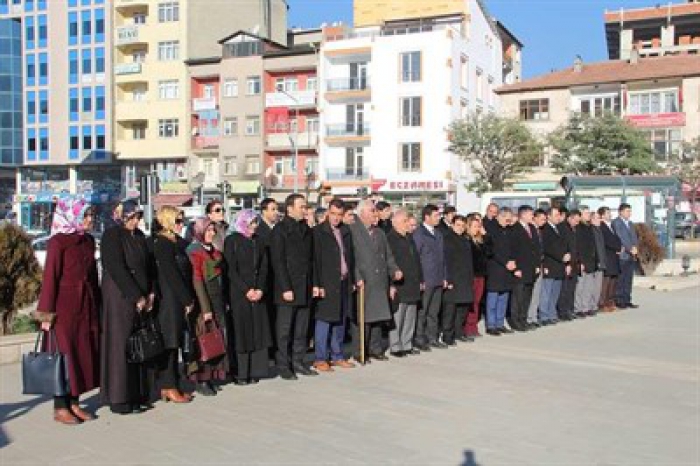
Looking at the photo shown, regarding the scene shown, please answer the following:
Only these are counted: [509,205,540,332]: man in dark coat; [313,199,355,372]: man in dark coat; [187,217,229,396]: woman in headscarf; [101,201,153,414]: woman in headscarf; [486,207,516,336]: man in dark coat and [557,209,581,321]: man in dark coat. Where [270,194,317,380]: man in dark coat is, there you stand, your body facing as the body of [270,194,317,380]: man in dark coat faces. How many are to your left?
4

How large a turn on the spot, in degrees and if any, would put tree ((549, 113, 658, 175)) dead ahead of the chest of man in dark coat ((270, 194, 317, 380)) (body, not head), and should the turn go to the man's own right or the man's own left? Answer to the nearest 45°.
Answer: approximately 90° to the man's own left

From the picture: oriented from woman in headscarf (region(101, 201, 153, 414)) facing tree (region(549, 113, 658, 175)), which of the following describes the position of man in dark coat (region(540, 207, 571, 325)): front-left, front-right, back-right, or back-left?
front-right

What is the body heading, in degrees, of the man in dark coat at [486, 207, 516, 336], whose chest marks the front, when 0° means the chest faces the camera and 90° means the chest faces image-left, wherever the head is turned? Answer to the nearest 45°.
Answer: approximately 315°

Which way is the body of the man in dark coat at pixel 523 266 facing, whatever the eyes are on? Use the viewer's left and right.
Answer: facing the viewer and to the right of the viewer

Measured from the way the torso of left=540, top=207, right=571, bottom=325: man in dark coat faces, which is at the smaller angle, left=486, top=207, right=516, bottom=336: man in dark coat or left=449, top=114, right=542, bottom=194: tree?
the man in dark coat

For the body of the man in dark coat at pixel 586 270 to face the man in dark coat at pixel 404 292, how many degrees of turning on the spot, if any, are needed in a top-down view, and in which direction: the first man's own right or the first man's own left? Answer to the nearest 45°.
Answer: approximately 90° to the first man's own right

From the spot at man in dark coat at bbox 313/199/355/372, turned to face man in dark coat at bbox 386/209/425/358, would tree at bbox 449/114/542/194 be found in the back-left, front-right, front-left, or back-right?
front-left

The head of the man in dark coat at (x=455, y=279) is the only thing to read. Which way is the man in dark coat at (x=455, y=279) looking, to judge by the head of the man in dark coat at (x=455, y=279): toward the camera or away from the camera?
toward the camera

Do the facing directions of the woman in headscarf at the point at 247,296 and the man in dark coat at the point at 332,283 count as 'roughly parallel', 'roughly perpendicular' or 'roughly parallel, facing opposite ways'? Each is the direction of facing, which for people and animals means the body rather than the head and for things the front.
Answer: roughly parallel

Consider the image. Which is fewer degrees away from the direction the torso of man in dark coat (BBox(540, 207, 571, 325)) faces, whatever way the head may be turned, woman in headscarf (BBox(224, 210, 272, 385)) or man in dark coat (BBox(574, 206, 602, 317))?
the woman in headscarf
